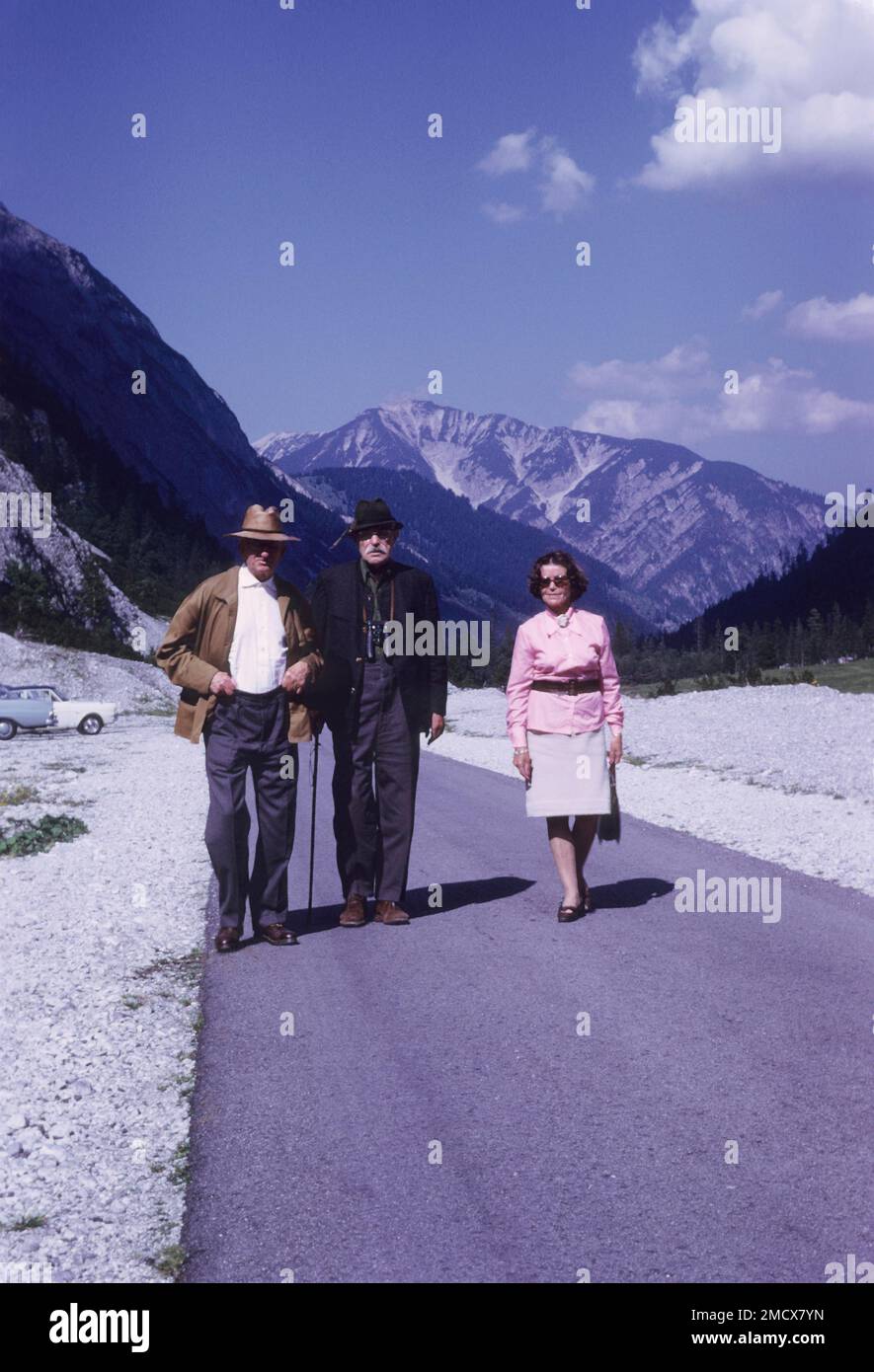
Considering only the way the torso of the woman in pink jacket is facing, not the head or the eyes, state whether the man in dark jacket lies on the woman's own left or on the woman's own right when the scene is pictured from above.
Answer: on the woman's own right

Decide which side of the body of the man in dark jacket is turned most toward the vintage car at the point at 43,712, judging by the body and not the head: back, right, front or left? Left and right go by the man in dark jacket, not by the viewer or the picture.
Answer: back

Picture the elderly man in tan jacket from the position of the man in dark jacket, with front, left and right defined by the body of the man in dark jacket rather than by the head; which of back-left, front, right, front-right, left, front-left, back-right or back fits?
front-right

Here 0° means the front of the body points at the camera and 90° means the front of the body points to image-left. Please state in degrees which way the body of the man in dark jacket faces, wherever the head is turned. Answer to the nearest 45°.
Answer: approximately 0°

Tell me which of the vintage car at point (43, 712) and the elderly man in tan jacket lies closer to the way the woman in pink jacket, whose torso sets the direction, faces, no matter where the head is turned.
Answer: the elderly man in tan jacket

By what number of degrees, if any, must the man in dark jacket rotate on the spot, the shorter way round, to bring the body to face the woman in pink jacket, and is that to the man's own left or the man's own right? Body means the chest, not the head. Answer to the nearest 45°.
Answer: approximately 90° to the man's own left

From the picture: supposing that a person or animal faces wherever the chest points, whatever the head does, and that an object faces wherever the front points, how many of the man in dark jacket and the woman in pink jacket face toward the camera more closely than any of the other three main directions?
2
